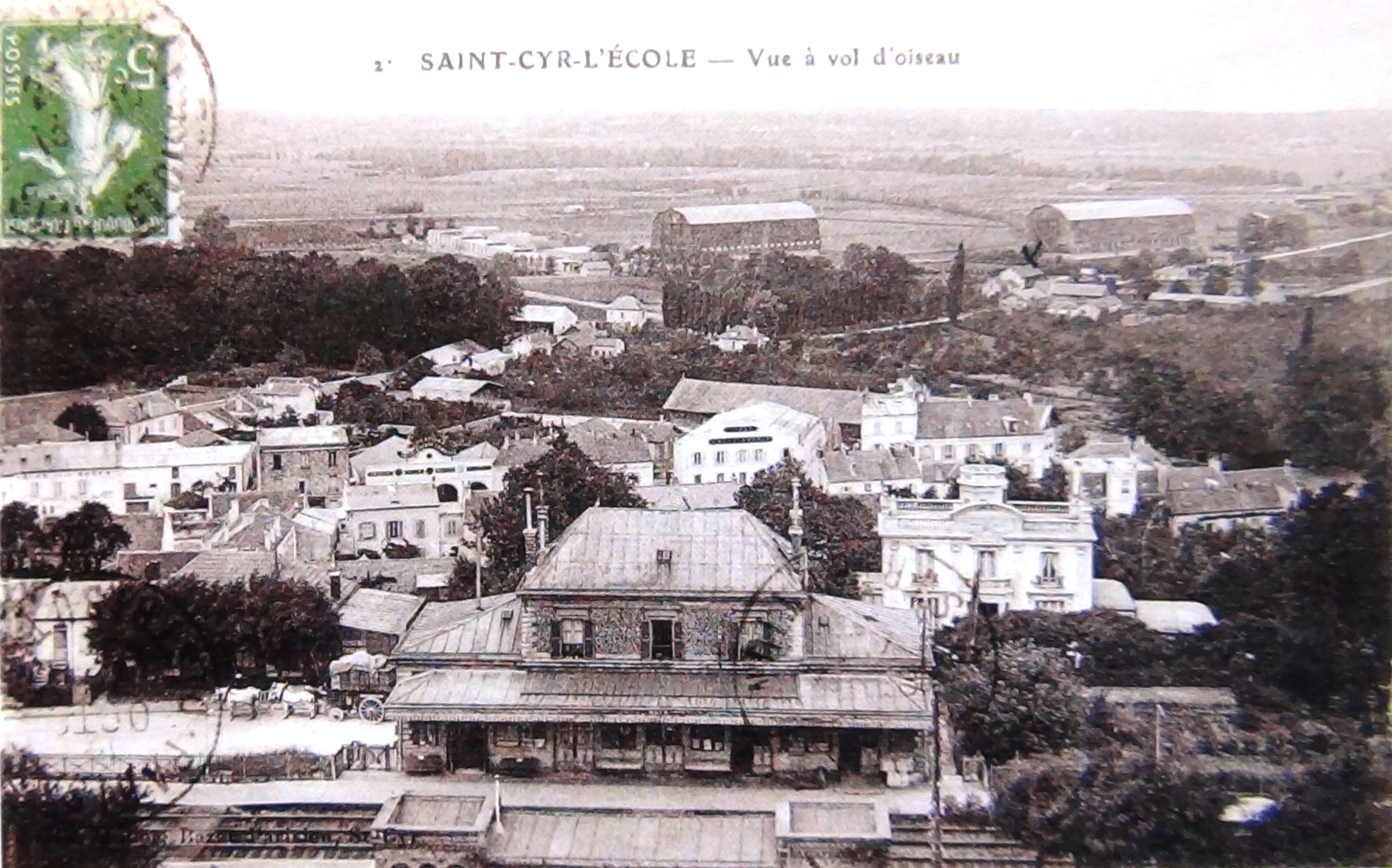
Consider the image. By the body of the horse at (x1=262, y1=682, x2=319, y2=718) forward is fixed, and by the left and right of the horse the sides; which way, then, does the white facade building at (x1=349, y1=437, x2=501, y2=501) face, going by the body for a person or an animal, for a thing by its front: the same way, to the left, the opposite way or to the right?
to the left

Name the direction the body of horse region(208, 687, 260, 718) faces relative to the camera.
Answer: to the viewer's left

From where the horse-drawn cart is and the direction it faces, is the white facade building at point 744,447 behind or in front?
behind

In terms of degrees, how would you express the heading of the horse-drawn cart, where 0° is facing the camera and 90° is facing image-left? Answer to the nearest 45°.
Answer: approximately 90°

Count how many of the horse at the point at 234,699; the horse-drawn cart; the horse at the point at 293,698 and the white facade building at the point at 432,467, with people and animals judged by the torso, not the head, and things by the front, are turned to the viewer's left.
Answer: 3

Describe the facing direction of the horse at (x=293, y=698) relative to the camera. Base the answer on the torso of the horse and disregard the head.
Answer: to the viewer's left
